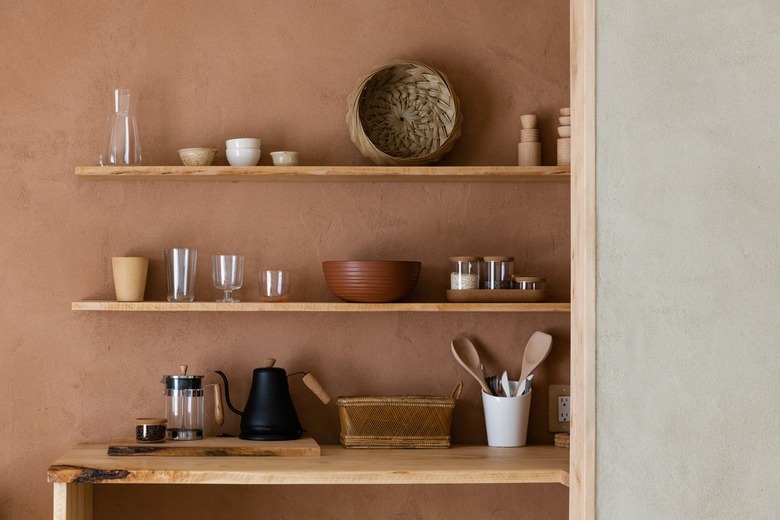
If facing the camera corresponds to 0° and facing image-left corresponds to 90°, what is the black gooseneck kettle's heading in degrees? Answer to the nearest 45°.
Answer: approximately 90°

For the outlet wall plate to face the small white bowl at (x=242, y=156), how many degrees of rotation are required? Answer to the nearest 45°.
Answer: approximately 90° to its right

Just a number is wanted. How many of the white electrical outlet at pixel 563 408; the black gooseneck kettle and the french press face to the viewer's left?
2

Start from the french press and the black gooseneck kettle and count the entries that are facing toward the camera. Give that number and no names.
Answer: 0

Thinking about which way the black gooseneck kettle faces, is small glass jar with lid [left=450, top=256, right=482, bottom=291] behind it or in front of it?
behind

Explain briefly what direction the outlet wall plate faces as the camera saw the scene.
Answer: facing the viewer

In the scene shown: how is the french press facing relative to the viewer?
to the viewer's left

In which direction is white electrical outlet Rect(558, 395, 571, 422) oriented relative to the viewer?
toward the camera

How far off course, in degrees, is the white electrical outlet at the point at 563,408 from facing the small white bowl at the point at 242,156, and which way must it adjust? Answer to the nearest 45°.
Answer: approximately 90° to its right

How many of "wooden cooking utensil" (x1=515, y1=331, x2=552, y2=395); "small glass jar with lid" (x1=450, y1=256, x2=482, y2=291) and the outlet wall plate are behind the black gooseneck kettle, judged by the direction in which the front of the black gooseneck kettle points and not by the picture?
3

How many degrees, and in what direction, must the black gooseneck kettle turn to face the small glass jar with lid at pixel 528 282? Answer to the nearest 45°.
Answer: approximately 180°
